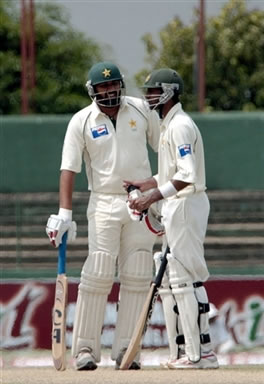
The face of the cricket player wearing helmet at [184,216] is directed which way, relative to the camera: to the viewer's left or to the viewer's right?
to the viewer's left

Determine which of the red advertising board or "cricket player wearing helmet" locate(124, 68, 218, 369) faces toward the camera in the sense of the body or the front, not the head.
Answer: the red advertising board

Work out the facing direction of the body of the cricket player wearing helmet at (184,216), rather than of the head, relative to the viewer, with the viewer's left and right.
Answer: facing to the left of the viewer

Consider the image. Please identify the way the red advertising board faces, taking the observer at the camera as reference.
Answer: facing the viewer

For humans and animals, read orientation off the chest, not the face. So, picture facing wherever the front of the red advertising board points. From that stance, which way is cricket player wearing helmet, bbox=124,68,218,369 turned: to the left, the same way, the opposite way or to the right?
to the right

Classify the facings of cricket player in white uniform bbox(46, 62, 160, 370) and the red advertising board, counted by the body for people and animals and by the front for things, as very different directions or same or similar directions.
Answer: same or similar directions

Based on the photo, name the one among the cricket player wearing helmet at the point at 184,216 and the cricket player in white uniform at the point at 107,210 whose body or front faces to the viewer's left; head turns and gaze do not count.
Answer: the cricket player wearing helmet

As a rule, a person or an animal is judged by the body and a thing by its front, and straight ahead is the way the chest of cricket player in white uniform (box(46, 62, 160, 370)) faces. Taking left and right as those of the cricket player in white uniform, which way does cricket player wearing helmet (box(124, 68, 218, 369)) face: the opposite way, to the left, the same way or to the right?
to the right

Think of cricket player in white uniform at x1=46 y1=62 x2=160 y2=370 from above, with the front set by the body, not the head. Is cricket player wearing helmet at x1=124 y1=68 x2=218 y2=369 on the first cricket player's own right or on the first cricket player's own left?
on the first cricket player's own left

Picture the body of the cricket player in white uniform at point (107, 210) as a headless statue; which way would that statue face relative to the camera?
toward the camera

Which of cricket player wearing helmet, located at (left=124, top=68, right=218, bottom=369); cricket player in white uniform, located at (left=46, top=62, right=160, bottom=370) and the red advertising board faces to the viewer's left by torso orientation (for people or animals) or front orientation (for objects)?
the cricket player wearing helmet
